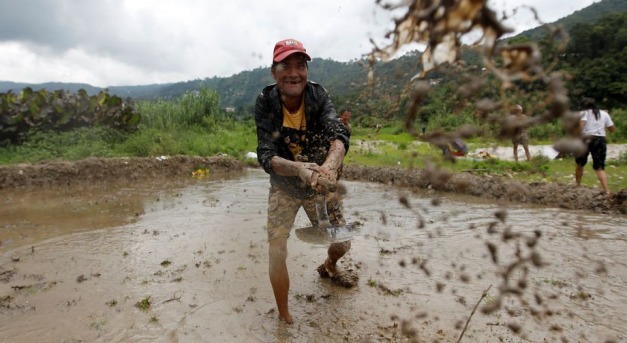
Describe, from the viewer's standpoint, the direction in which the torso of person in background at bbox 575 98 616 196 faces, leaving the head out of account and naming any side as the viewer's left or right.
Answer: facing away from the viewer and to the left of the viewer

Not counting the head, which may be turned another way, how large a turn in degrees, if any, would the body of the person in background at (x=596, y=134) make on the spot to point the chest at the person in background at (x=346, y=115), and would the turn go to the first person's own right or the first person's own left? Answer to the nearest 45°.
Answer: approximately 90° to the first person's own left
